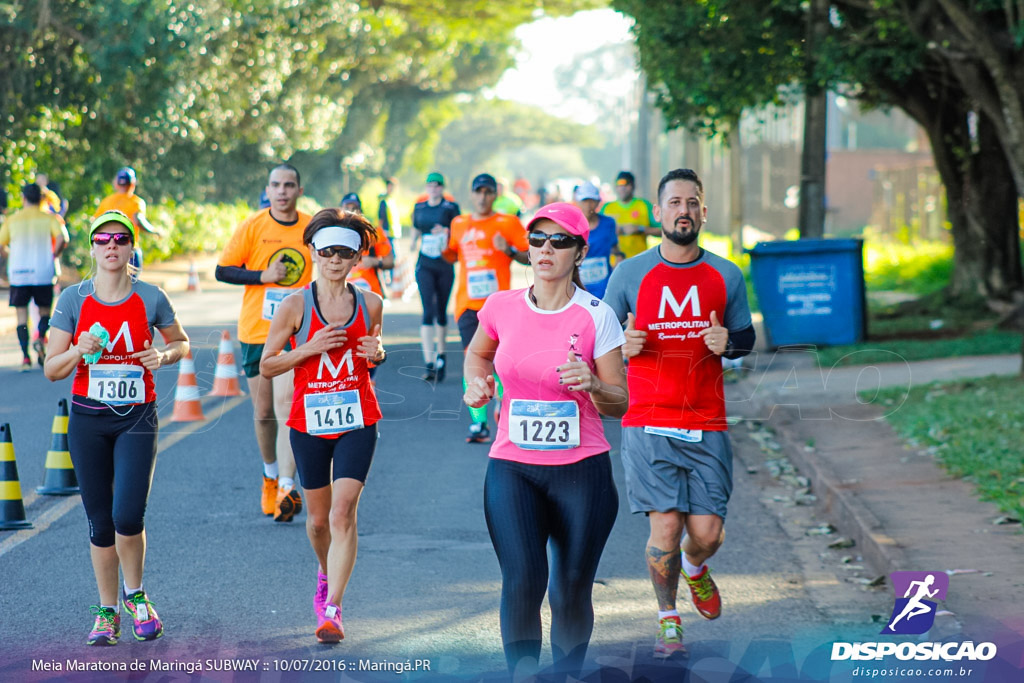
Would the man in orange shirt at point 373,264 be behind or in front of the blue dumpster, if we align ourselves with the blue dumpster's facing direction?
in front

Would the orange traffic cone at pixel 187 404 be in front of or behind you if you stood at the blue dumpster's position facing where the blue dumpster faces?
in front

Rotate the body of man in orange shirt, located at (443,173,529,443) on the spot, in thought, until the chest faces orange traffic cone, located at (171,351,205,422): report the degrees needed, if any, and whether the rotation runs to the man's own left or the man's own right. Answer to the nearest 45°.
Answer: approximately 90° to the man's own right

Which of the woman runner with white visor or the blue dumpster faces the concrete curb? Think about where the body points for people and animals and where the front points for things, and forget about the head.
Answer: the blue dumpster

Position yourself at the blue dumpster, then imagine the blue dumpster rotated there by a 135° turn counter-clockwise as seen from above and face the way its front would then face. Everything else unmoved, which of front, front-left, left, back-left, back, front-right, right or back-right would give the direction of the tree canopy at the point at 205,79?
left

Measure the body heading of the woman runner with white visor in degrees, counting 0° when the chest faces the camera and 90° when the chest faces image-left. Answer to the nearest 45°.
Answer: approximately 0°

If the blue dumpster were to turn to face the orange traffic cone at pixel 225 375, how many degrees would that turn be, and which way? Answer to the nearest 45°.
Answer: approximately 45° to its right

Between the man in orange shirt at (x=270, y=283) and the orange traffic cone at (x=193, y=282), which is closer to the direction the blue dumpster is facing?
the man in orange shirt

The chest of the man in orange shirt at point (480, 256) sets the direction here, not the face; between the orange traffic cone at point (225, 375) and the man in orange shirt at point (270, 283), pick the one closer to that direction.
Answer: the man in orange shirt
